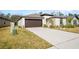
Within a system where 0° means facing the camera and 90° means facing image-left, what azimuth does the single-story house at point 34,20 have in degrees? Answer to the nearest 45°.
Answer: approximately 0°

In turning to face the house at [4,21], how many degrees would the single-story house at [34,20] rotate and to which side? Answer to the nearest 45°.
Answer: approximately 90° to its right
